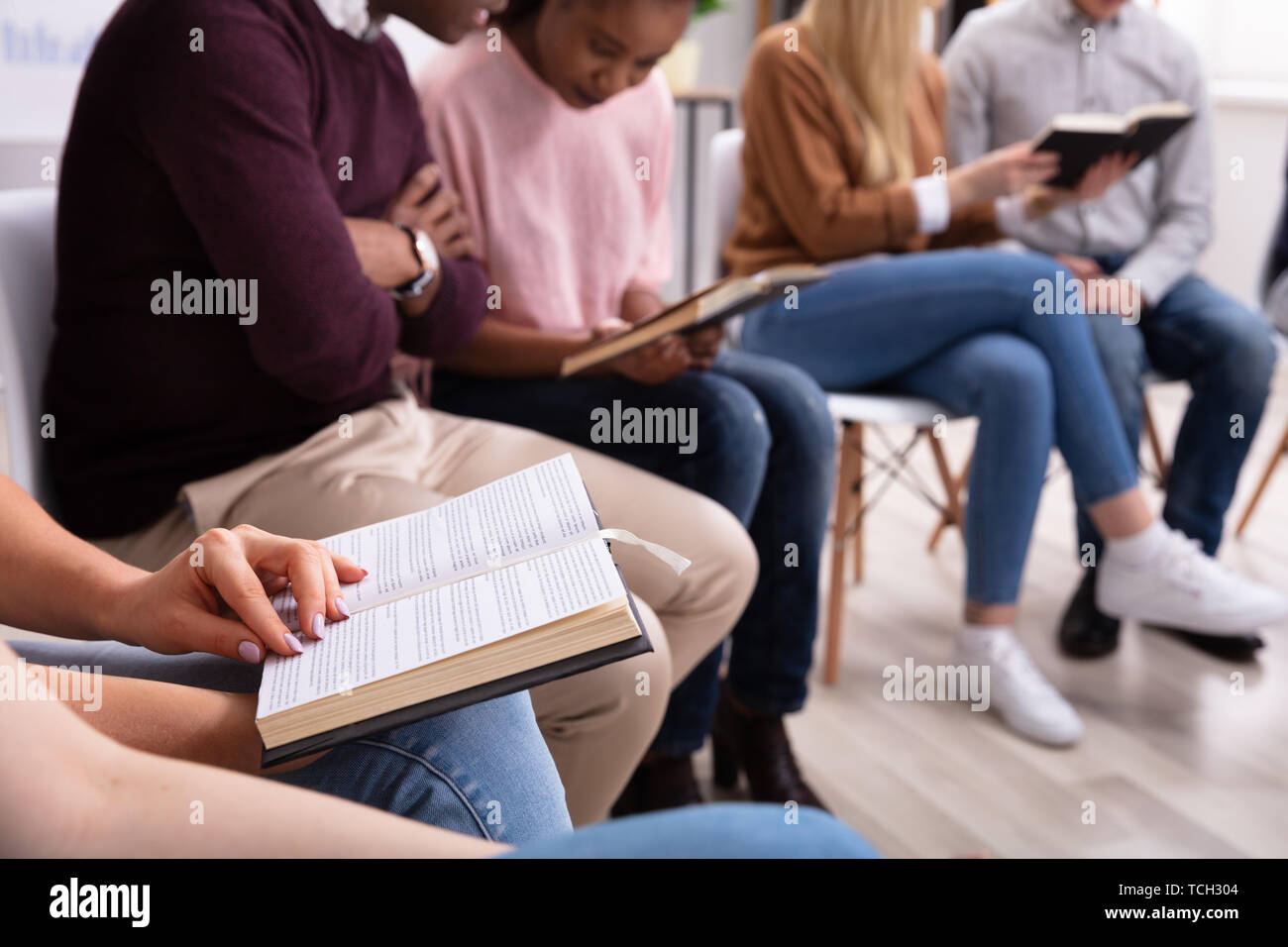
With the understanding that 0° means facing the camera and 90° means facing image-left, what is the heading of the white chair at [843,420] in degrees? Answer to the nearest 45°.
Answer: approximately 315°
